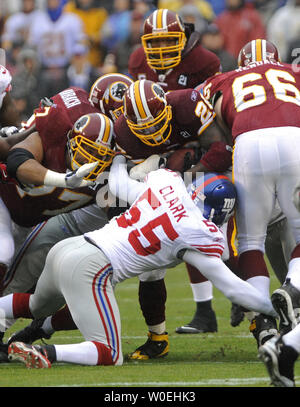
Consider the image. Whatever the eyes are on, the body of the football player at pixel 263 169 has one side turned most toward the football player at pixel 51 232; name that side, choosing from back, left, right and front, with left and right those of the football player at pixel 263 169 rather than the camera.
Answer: left

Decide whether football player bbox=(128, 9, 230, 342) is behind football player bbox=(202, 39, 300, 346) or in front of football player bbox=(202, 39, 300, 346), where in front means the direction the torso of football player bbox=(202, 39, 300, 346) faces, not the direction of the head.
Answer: in front

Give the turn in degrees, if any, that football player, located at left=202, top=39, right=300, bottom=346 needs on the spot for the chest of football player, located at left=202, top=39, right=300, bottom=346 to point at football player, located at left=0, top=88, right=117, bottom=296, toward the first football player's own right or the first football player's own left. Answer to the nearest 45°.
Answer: approximately 90° to the first football player's own left

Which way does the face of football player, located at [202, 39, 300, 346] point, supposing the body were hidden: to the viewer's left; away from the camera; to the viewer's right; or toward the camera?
away from the camera

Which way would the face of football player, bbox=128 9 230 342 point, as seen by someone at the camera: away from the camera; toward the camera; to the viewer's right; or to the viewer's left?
toward the camera

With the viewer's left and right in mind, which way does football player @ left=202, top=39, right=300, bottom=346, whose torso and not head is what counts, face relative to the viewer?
facing away from the viewer

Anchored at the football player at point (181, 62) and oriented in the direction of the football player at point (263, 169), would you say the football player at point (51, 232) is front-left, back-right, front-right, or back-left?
front-right
